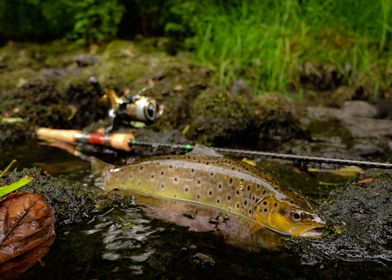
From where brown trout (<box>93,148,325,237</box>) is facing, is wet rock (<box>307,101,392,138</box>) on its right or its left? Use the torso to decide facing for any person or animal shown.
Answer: on its left

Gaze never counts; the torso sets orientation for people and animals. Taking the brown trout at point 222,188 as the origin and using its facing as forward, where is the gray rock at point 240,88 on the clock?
The gray rock is roughly at 9 o'clock from the brown trout.

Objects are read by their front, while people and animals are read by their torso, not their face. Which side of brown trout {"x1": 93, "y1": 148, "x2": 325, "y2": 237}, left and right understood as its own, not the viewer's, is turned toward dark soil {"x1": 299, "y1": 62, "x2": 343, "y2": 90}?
left

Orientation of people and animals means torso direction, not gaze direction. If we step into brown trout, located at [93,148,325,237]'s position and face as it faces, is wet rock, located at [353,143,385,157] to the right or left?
on its left

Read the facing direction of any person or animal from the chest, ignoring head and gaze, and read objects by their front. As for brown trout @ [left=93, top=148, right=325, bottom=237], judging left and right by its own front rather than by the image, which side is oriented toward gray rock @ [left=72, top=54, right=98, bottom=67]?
left

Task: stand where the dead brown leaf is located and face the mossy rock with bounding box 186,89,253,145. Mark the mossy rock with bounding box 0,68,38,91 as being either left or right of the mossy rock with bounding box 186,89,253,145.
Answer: left

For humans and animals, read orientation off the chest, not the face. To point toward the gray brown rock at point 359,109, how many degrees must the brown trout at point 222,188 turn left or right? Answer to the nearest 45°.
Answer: approximately 45° to its left

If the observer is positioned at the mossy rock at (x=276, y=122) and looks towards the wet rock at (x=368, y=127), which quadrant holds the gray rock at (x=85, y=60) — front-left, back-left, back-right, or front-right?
back-left

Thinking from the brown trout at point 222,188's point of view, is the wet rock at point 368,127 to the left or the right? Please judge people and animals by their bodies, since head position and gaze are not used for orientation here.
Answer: on its left

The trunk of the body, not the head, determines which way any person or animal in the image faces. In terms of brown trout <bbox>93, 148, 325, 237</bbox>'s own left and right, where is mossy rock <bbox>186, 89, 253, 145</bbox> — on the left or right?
on its left

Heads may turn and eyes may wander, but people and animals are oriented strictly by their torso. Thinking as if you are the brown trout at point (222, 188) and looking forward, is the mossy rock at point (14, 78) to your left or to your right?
on your left

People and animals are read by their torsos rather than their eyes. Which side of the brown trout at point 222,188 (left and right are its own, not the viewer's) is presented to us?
right

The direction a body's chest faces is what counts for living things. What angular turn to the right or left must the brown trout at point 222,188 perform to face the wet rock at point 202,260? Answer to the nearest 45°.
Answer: approximately 90° to its right
